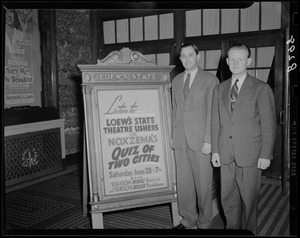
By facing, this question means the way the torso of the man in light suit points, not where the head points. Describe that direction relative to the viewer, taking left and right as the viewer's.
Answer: facing the viewer and to the left of the viewer

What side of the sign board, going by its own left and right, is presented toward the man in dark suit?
left

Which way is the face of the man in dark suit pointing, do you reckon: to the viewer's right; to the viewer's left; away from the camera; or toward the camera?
toward the camera

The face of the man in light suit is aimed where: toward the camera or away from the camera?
toward the camera

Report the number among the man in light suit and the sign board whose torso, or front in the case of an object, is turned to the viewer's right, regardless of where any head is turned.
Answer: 0

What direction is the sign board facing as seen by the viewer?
toward the camera
